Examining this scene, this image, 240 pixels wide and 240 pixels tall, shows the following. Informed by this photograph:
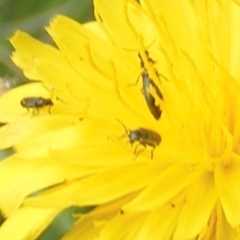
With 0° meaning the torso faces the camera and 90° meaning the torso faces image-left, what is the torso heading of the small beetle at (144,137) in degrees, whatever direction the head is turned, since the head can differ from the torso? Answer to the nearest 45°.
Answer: approximately 90°

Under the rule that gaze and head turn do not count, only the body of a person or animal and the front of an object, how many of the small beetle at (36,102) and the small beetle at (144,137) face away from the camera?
0

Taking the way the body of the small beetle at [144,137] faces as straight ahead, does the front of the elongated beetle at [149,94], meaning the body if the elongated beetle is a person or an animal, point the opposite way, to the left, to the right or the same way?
to the right

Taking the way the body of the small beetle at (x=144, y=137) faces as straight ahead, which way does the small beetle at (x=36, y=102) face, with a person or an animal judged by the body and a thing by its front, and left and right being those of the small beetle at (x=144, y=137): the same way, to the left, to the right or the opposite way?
the opposite way

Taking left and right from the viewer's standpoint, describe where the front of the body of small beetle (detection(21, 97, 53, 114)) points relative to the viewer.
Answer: facing to the right of the viewer

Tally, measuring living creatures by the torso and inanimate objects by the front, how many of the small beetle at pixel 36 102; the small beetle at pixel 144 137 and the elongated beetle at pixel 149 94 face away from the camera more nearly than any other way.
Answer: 1

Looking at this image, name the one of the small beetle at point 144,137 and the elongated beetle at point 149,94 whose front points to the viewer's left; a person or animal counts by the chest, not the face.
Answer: the small beetle

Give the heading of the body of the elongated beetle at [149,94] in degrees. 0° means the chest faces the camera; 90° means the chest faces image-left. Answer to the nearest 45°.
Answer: approximately 180°

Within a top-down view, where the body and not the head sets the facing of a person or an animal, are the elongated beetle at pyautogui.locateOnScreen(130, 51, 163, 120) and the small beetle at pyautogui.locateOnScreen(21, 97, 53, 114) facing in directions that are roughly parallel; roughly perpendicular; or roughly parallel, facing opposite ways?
roughly perpendicular
